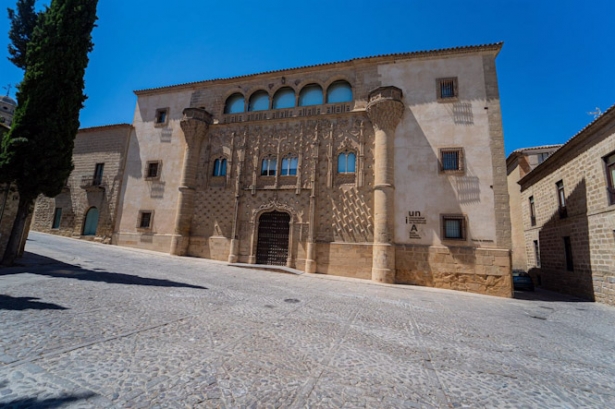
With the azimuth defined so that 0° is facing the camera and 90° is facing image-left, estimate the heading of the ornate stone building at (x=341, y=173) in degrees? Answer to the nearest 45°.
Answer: approximately 45°

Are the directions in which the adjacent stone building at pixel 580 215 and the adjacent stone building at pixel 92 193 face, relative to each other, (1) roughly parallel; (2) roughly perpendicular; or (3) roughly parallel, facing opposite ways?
roughly perpendicular

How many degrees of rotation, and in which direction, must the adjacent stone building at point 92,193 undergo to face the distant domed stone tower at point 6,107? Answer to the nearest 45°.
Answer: approximately 135° to its right

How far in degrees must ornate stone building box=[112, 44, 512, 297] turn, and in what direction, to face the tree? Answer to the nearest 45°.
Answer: approximately 45° to its right

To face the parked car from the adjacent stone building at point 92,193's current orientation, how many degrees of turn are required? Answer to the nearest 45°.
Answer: approximately 90° to its left

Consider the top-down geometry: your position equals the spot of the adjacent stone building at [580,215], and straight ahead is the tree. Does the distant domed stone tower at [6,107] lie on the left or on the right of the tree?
right

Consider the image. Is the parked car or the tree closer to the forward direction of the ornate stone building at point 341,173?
the tree

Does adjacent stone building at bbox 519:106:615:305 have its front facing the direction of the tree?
yes

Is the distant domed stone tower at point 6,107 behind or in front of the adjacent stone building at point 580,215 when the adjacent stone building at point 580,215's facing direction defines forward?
in front

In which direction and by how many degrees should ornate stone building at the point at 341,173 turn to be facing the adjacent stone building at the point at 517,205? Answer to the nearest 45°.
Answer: approximately 135° to its left

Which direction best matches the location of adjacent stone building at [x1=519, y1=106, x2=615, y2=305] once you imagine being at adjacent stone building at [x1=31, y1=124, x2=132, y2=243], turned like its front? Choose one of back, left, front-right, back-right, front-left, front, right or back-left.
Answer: left

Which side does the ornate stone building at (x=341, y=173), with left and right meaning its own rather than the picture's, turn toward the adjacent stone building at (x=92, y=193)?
right

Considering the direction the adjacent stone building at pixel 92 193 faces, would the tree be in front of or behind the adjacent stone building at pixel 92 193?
in front

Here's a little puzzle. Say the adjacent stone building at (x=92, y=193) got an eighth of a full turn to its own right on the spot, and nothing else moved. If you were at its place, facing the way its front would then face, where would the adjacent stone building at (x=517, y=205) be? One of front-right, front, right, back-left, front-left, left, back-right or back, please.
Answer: back-left

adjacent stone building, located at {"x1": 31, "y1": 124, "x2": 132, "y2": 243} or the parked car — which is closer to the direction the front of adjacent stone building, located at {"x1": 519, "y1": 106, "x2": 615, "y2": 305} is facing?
the adjacent stone building
